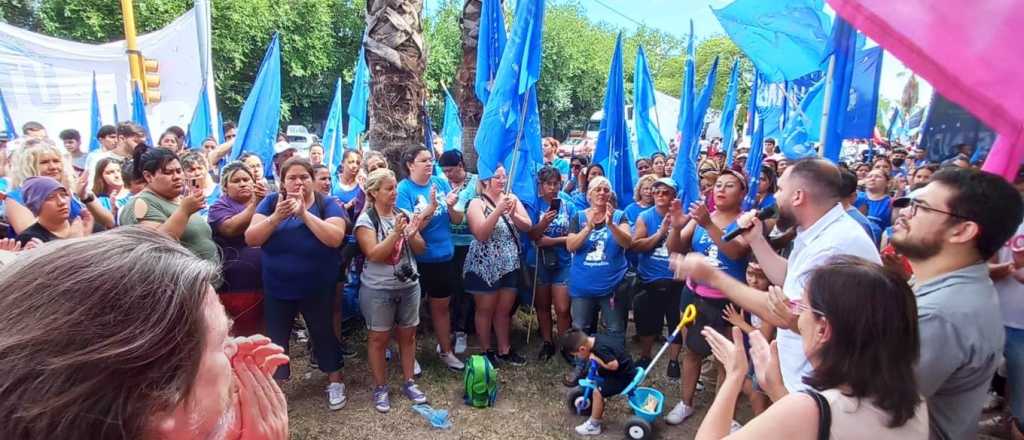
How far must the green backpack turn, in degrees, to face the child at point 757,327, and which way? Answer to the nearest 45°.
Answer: approximately 90° to its left

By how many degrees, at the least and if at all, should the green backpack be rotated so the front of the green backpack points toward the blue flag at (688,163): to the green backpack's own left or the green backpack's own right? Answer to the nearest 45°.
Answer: approximately 135° to the green backpack's own left

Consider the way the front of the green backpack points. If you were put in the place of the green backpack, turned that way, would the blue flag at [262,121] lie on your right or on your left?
on your right
